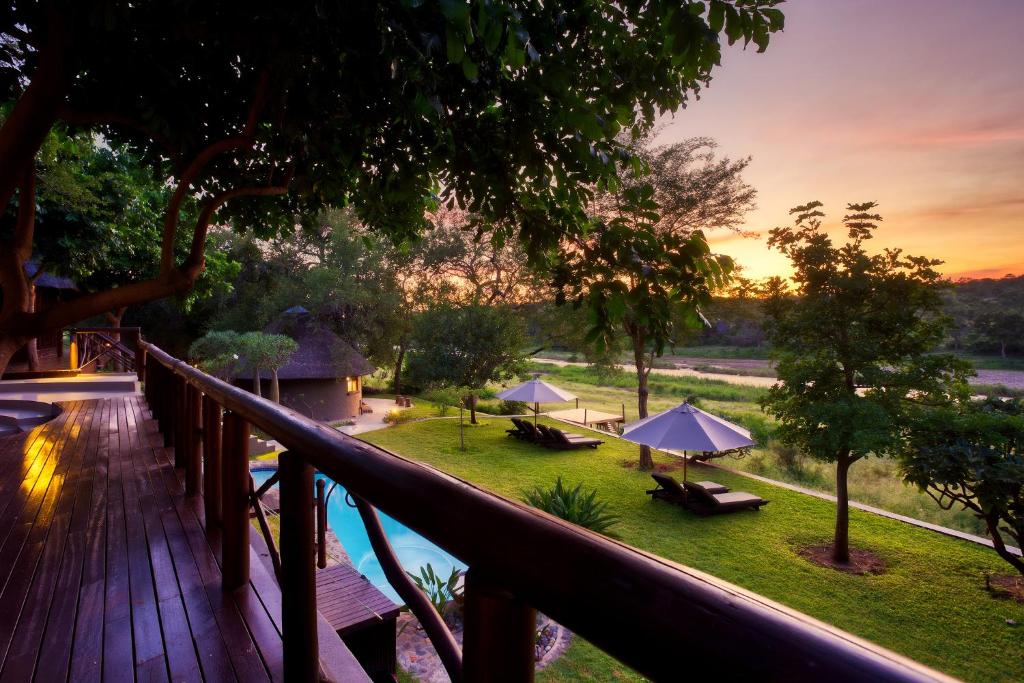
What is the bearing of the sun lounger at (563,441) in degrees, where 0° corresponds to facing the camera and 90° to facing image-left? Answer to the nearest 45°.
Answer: approximately 270°

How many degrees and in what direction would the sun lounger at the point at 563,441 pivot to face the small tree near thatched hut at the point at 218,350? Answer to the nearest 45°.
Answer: approximately 180°

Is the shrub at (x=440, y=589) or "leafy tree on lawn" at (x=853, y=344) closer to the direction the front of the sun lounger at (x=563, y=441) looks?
the leafy tree on lawn

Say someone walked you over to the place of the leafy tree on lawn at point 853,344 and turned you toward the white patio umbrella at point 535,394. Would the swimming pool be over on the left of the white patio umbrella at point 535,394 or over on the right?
left

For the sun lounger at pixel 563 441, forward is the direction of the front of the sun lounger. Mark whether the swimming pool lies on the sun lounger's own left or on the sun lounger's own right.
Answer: on the sun lounger's own right

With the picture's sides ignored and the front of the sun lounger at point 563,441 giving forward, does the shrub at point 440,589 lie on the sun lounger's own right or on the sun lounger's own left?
on the sun lounger's own right

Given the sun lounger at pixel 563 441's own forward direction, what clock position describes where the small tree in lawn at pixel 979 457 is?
The small tree in lawn is roughly at 2 o'clock from the sun lounger.

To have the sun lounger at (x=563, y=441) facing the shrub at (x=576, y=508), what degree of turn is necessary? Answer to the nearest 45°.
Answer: approximately 90° to its right

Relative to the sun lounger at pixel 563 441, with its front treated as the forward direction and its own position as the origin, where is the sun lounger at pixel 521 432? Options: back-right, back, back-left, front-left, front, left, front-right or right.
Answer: back-left

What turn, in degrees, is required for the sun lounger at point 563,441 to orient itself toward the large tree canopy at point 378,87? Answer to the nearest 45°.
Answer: approximately 90° to its right
